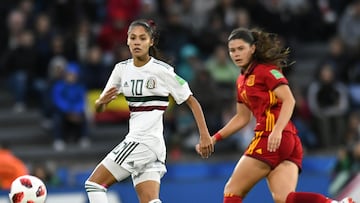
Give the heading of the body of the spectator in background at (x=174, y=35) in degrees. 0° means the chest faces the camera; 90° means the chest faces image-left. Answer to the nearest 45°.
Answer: approximately 0°

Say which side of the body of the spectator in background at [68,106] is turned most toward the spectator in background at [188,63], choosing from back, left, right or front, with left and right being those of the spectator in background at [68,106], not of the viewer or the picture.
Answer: left

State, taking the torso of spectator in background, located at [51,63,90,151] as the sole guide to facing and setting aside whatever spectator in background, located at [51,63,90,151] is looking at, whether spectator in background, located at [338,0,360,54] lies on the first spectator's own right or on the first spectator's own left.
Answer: on the first spectator's own left

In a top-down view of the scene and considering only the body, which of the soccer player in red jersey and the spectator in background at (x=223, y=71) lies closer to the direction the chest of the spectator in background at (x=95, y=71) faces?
the soccer player in red jersey

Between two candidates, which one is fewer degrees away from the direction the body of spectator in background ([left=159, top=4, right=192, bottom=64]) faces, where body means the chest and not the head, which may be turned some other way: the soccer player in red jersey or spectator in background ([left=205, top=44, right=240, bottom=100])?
the soccer player in red jersey

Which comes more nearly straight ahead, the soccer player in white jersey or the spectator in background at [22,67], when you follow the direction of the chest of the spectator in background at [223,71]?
the soccer player in white jersey
